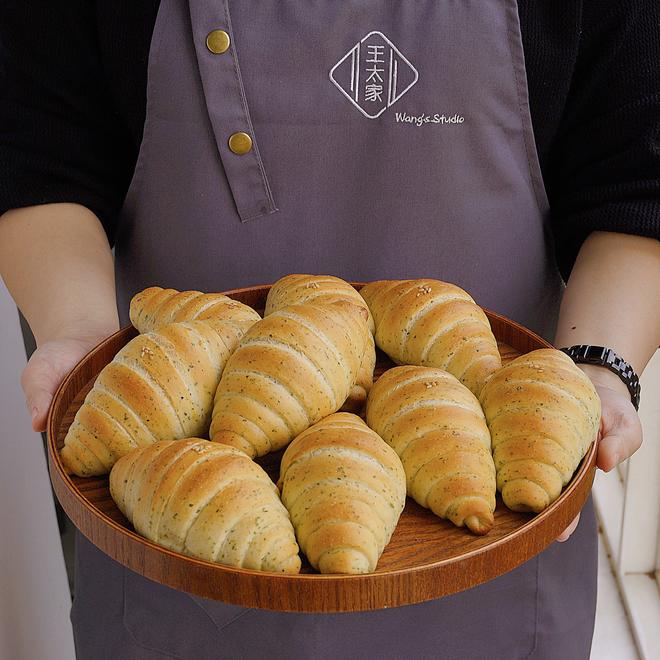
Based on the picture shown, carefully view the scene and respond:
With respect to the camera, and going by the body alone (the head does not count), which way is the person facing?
toward the camera

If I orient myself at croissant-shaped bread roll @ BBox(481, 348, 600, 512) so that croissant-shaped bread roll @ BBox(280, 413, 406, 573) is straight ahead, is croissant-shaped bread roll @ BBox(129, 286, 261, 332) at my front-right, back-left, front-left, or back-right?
front-right

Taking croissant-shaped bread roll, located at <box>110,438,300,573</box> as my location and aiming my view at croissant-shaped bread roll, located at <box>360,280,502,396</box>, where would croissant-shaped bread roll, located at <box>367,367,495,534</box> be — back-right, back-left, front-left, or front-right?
front-right
